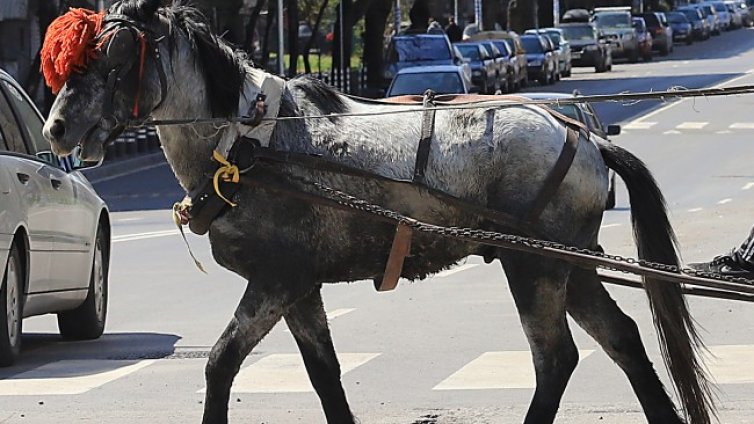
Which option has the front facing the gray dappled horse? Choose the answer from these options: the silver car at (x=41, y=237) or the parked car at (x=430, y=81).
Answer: the parked car

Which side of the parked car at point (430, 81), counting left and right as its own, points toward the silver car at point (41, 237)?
front

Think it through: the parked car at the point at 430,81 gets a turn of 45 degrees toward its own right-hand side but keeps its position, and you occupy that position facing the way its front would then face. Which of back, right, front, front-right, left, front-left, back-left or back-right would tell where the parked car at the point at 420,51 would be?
back-right

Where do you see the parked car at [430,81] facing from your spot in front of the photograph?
facing the viewer

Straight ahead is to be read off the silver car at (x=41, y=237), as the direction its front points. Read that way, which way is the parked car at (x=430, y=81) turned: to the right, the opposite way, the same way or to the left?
the opposite way

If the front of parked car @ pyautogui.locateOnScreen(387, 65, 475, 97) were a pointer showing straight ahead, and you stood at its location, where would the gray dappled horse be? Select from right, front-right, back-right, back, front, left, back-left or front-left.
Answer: front

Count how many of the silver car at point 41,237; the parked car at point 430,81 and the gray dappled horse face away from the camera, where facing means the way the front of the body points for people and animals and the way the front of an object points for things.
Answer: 1

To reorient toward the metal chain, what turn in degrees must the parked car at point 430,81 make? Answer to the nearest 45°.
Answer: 0° — it already faces it

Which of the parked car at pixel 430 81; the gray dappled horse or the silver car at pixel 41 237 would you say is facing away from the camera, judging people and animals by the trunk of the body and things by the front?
the silver car

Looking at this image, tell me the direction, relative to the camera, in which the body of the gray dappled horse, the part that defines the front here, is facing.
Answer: to the viewer's left

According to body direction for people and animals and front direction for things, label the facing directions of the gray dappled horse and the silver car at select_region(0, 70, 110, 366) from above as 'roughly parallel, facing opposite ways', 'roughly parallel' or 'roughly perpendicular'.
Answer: roughly perpendicular

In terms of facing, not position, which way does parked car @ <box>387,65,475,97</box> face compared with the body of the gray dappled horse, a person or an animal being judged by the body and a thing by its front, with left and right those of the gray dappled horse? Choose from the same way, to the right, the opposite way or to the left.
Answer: to the left

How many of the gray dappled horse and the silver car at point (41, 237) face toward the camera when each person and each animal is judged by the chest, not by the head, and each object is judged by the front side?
0

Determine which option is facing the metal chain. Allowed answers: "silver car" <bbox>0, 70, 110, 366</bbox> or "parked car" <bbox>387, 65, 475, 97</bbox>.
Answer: the parked car

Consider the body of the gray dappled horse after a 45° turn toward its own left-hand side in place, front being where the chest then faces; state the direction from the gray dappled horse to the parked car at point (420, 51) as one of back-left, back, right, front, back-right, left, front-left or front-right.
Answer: back-right
